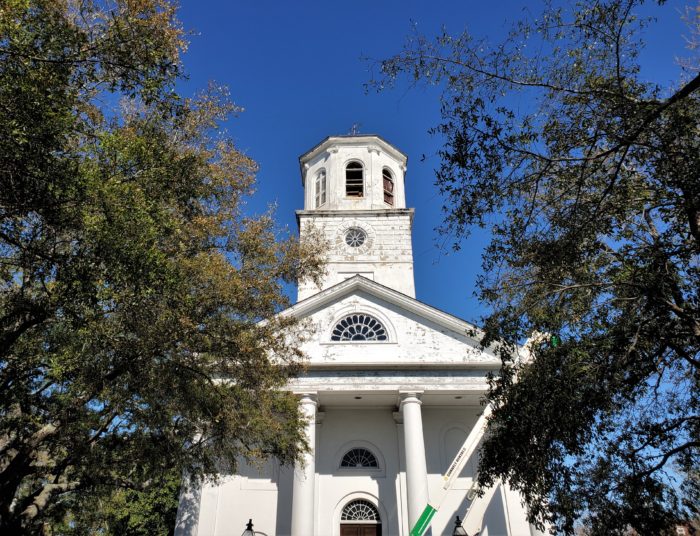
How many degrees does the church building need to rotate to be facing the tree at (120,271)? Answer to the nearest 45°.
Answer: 0° — it already faces it

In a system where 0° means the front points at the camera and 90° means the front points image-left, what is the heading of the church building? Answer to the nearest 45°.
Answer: approximately 0°
